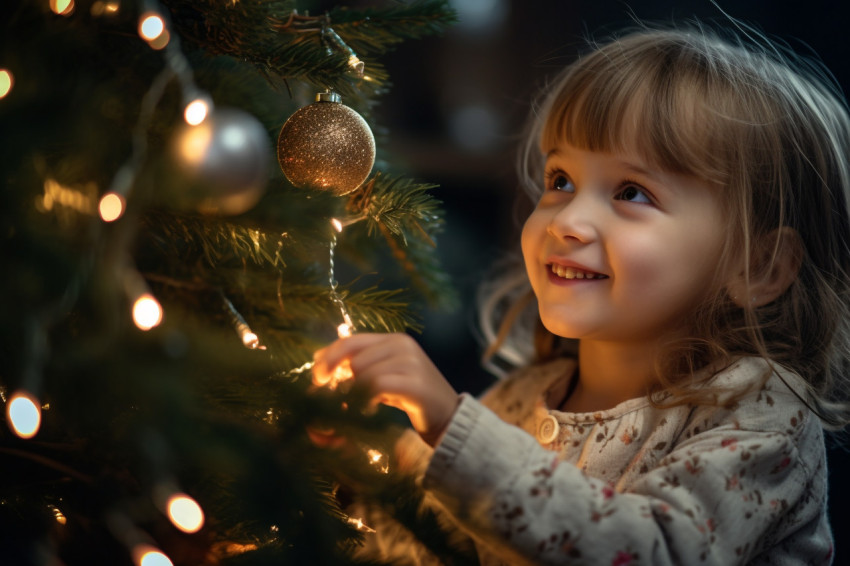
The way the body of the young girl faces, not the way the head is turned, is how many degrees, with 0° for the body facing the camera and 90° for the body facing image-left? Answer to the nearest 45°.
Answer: approximately 45°
